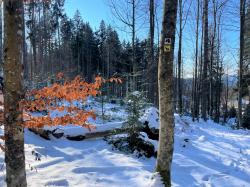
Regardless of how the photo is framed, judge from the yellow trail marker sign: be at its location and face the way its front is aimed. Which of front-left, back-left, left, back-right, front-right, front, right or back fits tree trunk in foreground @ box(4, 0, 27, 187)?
front-right

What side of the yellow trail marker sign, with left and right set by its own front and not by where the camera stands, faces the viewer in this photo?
front
